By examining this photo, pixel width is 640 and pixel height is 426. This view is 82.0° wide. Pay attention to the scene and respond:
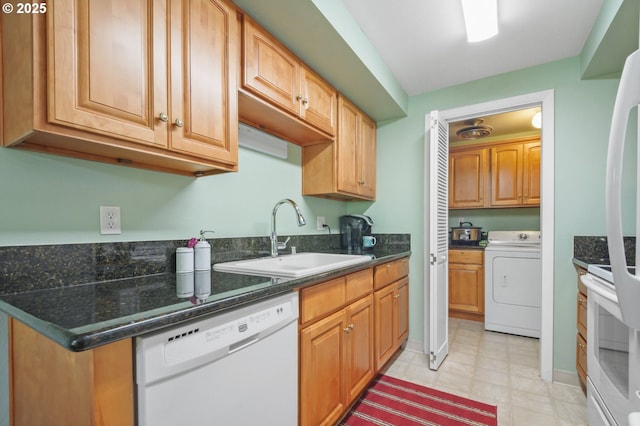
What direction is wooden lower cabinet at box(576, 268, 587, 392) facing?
to the viewer's left

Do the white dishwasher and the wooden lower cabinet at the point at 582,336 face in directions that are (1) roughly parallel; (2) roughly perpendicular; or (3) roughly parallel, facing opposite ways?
roughly parallel, facing opposite ways

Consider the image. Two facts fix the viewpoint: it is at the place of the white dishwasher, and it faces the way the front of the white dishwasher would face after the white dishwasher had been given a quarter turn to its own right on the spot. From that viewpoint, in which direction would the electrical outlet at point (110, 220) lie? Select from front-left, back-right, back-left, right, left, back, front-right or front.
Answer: right

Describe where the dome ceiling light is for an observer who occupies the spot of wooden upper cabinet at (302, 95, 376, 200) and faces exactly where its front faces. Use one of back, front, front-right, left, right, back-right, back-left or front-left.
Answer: left

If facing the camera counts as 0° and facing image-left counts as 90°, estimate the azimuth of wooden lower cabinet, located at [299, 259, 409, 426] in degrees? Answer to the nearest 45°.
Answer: approximately 315°

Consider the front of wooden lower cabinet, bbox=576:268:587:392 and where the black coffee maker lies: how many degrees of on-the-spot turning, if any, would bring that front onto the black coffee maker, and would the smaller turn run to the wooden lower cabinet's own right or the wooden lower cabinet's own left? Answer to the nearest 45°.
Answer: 0° — it already faces it

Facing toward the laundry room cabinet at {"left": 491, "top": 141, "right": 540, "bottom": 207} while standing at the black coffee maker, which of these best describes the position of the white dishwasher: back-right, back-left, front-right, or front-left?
back-right

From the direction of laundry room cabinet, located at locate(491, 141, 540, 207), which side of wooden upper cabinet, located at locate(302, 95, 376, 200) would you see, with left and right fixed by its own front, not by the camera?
left

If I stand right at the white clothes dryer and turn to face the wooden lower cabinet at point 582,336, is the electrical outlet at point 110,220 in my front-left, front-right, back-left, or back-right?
front-right

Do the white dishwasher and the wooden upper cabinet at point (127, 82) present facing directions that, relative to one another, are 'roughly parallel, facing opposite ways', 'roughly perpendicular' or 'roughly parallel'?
roughly parallel

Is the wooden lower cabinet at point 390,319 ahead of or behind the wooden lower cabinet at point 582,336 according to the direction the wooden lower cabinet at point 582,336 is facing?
ahead

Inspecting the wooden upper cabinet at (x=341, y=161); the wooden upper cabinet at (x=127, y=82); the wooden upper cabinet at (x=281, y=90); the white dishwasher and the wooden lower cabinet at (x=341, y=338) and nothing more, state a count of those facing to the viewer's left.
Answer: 0
